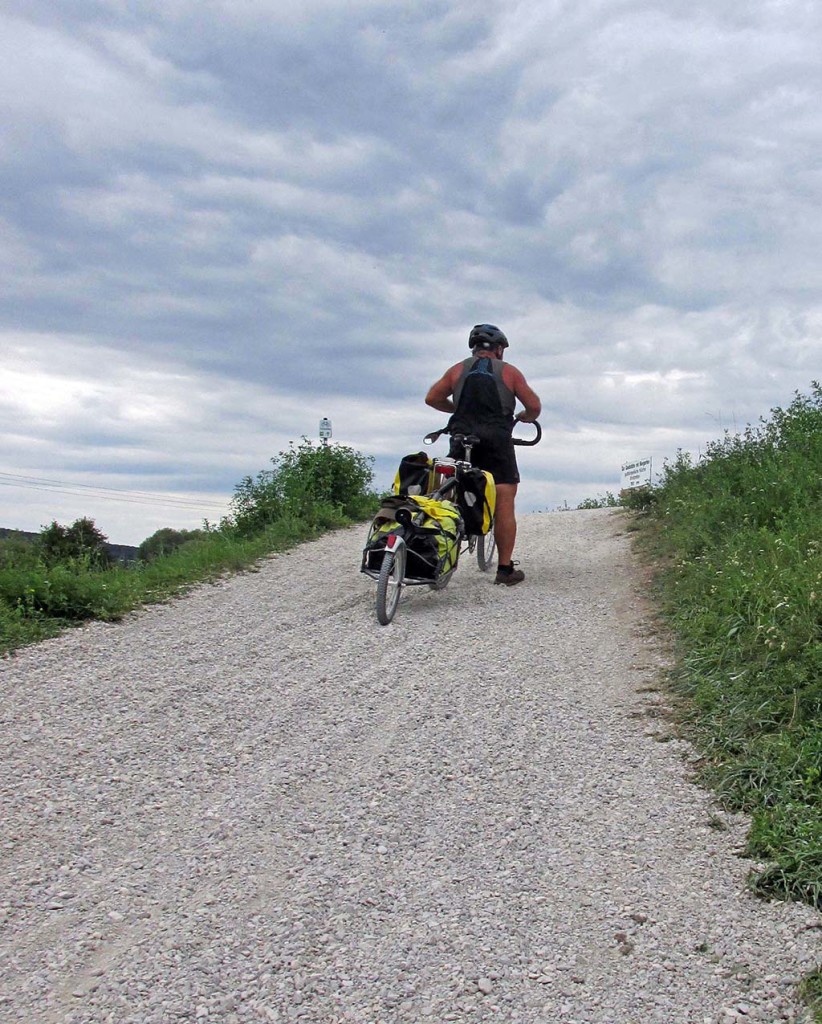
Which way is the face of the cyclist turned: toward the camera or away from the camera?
away from the camera

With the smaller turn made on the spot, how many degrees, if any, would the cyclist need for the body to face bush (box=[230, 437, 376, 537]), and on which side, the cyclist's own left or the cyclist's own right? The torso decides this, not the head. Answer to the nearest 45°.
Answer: approximately 45° to the cyclist's own left

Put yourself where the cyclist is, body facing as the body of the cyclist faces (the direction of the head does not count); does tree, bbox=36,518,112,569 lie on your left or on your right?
on your left

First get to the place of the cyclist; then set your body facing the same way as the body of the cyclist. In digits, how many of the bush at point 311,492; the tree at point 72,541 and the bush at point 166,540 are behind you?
0

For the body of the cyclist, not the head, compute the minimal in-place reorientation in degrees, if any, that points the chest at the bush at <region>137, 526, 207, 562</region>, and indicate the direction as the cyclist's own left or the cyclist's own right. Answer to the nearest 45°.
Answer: approximately 45° to the cyclist's own left

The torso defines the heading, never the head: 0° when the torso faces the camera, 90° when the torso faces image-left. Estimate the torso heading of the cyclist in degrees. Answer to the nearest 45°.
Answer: approximately 180°

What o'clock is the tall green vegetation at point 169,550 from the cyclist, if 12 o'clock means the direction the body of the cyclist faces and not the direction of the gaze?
The tall green vegetation is roughly at 10 o'clock from the cyclist.
